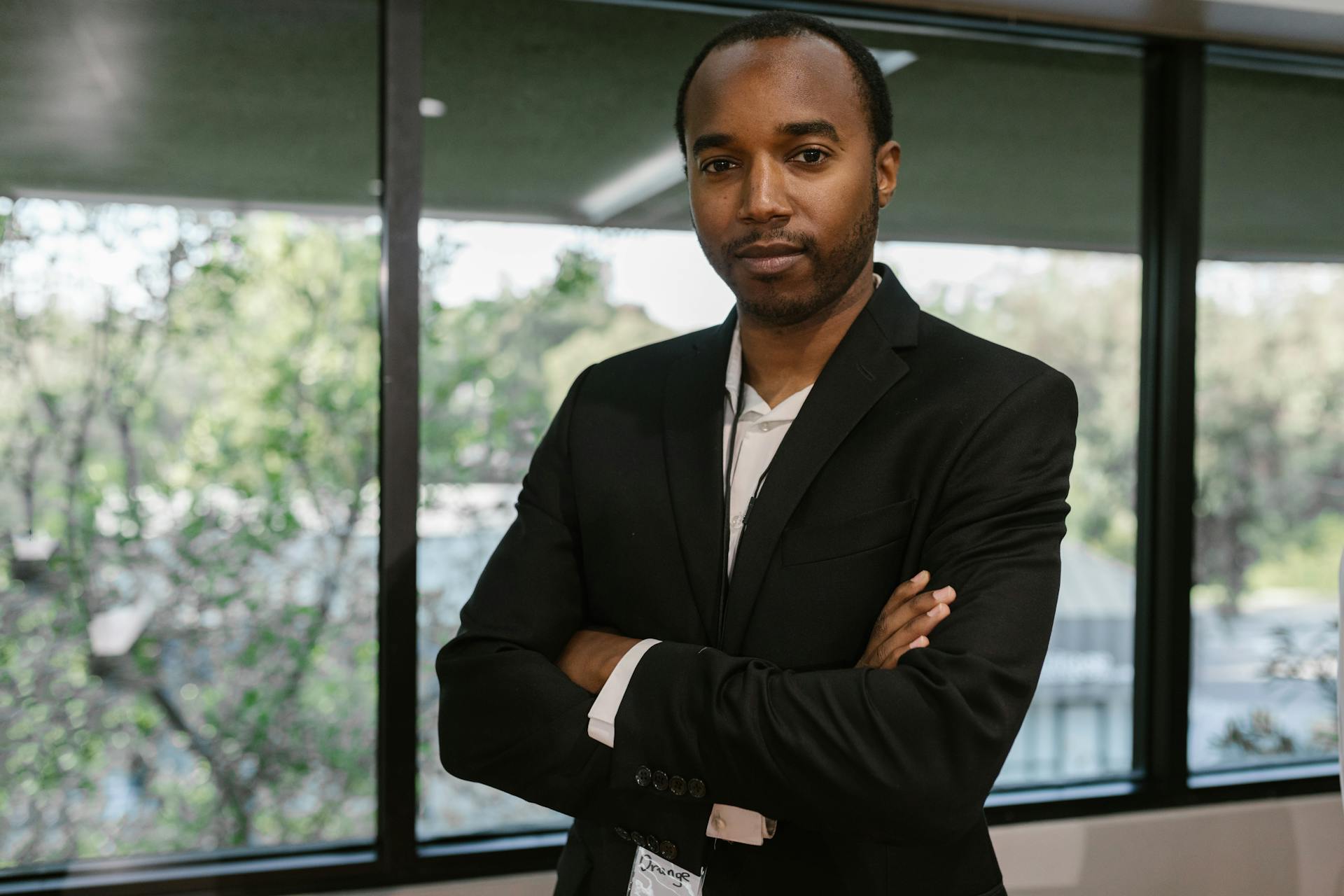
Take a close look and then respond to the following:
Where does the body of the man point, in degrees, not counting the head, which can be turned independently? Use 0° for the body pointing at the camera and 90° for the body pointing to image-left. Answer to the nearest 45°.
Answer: approximately 45°

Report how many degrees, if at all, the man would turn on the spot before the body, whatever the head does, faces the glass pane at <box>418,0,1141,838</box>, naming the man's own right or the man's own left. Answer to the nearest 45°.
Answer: approximately 135° to the man's own right

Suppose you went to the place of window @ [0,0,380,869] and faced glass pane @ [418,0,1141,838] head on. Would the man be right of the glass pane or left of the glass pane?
right

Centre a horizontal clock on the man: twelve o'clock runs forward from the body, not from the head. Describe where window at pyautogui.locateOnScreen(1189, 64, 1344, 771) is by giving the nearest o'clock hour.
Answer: The window is roughly at 6 o'clock from the man.

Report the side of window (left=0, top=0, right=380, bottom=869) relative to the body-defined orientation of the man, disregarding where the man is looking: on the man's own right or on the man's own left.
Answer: on the man's own right
